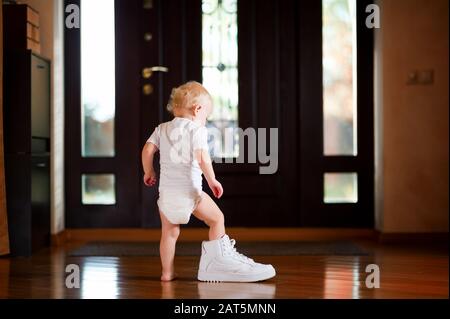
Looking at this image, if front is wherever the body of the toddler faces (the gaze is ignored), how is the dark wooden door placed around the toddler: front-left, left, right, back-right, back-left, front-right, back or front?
front-left

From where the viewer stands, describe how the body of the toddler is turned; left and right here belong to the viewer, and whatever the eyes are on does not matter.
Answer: facing away from the viewer and to the right of the viewer

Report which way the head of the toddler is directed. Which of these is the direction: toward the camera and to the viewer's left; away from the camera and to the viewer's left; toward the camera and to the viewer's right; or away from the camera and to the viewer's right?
away from the camera and to the viewer's right
